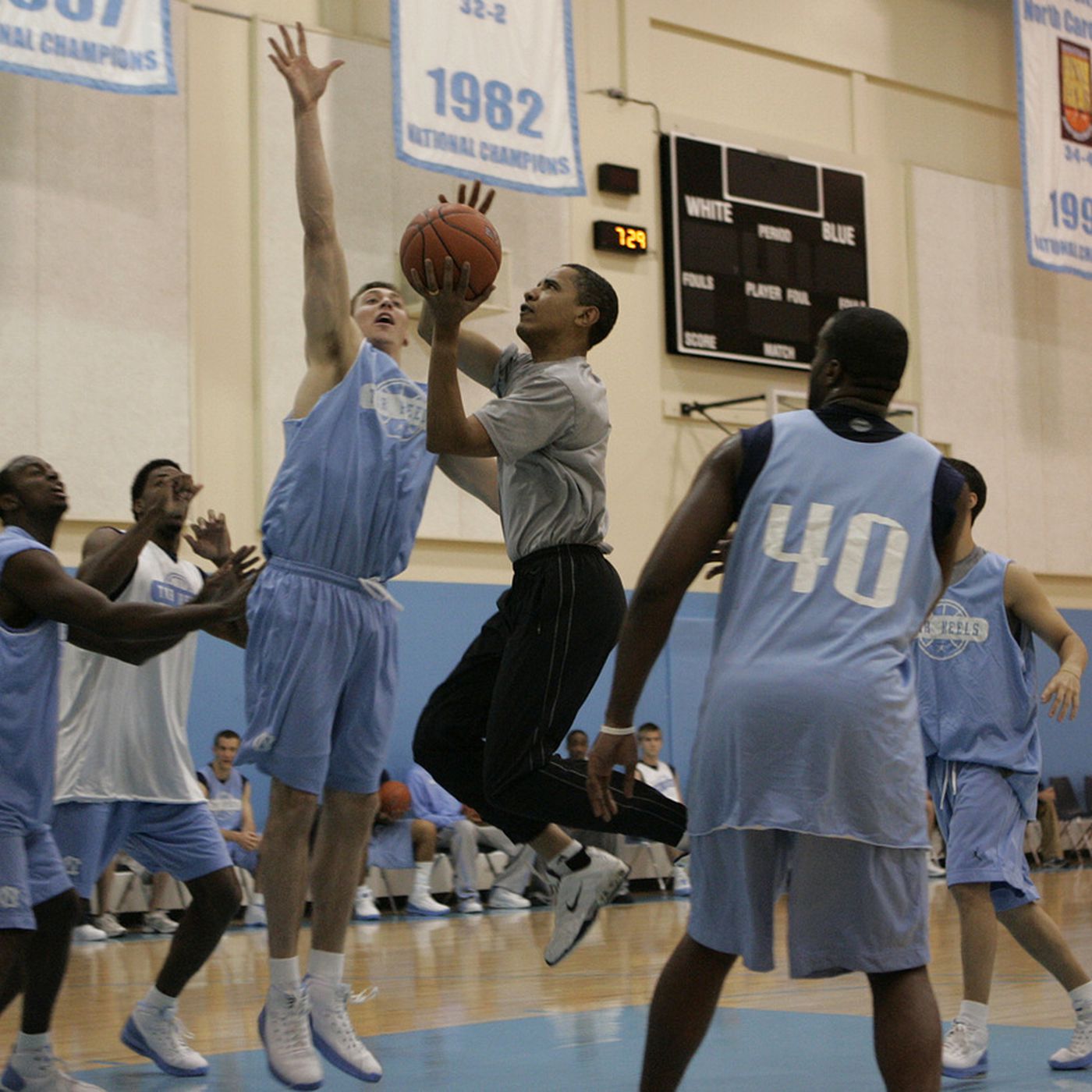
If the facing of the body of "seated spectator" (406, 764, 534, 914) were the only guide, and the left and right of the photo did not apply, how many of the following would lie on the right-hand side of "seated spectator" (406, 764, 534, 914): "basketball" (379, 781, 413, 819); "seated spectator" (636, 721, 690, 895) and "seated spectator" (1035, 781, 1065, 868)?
1

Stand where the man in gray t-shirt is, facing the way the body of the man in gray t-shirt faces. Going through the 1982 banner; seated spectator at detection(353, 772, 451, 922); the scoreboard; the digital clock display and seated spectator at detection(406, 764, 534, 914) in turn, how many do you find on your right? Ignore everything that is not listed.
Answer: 5

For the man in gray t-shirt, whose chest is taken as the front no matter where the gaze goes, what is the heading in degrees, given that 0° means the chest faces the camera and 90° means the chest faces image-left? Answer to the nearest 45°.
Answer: approximately 90°

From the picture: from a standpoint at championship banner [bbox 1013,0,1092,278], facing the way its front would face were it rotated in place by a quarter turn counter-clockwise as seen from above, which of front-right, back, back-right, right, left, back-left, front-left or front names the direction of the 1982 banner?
back

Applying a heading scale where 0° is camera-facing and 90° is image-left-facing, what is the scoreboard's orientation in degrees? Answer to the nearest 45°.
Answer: approximately 315°

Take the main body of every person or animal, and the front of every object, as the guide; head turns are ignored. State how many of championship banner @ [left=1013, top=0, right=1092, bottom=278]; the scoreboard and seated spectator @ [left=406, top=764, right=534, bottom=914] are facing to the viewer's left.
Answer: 0

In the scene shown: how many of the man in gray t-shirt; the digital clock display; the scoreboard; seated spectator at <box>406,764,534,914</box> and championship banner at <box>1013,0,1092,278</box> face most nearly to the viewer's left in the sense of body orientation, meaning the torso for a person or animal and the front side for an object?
1

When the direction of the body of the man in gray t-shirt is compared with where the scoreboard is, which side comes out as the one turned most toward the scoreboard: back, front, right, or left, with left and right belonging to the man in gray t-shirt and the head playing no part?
right

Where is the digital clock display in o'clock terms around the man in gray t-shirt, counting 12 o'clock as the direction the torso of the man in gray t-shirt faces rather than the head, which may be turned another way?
The digital clock display is roughly at 3 o'clock from the man in gray t-shirt.

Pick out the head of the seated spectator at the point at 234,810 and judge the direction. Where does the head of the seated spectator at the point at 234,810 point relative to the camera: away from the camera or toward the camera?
toward the camera

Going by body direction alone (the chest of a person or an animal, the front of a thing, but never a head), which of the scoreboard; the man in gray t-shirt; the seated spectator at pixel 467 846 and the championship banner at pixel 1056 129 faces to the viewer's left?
the man in gray t-shirt

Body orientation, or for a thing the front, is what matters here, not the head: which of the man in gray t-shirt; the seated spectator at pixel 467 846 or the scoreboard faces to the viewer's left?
the man in gray t-shirt

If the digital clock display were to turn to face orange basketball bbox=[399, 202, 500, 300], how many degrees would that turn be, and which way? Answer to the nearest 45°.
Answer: approximately 45° to its right

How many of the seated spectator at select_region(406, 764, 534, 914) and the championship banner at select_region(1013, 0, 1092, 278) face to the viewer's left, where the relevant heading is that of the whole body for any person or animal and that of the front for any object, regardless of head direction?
0

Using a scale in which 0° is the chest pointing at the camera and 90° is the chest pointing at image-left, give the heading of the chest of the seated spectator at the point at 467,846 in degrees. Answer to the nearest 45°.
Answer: approximately 315°

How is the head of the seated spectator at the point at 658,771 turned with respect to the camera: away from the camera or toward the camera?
toward the camera
